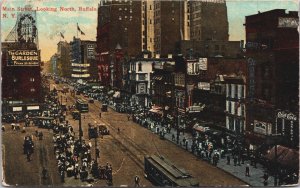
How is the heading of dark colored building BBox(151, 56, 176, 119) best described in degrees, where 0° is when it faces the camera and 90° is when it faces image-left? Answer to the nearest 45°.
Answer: approximately 45°

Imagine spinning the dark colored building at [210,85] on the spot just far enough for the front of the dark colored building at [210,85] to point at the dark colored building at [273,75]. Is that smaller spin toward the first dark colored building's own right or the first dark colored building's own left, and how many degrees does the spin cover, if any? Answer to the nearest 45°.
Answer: approximately 135° to the first dark colored building's own left

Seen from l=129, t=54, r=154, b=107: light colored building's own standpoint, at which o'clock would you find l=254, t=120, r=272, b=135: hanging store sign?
The hanging store sign is roughly at 8 o'clock from the light colored building.

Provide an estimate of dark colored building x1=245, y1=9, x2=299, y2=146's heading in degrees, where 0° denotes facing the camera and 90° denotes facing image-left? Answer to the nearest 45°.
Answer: approximately 45°
